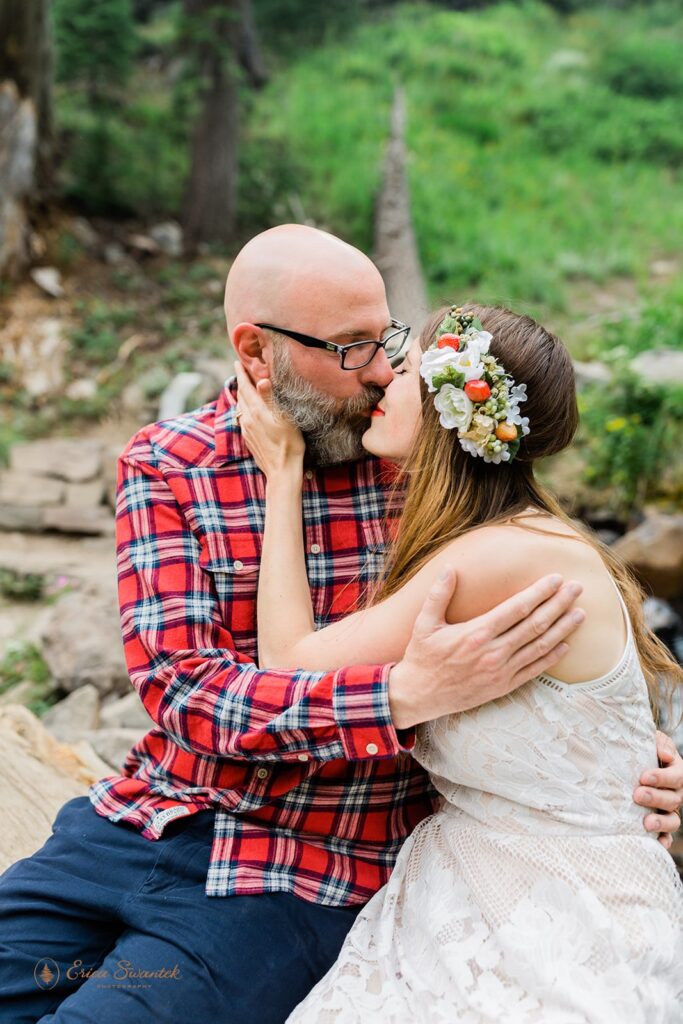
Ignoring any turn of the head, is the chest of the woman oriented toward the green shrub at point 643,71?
no

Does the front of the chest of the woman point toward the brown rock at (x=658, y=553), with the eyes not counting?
no

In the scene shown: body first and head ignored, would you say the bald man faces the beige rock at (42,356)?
no

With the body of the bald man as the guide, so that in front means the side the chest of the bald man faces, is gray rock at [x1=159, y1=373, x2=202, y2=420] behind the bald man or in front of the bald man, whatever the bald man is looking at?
behind

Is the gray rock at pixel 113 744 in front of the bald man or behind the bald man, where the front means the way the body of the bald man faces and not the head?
behind

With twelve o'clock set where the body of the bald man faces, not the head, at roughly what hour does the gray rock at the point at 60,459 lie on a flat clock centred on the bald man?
The gray rock is roughly at 7 o'clock from the bald man.

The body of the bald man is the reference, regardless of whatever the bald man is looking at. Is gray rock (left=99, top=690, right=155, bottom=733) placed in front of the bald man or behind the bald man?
behind

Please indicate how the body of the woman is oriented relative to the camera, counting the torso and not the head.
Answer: to the viewer's left

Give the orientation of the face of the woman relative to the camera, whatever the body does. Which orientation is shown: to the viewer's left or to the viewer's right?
to the viewer's left

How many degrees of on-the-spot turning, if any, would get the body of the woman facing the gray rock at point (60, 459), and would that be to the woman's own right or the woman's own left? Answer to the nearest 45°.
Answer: approximately 45° to the woman's own right

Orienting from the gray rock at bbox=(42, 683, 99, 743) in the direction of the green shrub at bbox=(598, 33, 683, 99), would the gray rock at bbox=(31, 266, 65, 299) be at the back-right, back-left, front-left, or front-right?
front-left

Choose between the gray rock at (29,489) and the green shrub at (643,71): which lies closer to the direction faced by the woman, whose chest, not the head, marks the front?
the gray rock
